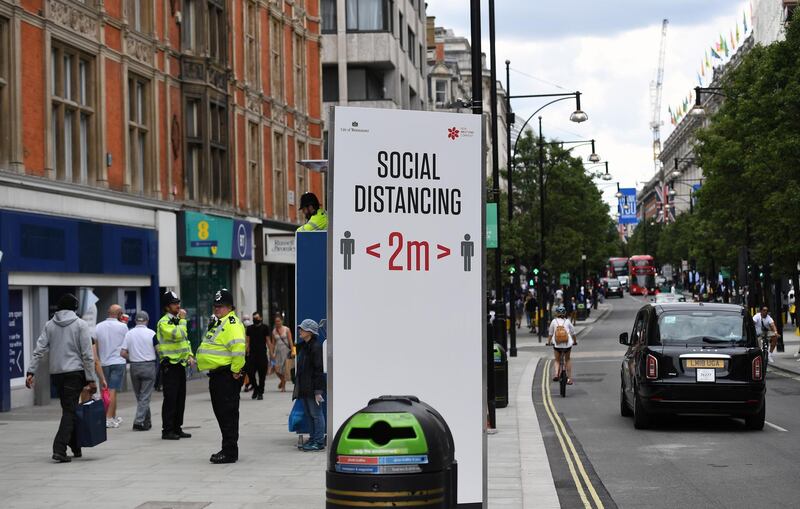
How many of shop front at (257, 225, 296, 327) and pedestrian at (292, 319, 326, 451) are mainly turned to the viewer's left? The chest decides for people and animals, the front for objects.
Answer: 1

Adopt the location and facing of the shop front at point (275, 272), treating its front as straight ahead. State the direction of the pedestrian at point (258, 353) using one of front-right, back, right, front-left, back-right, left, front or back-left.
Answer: front-right

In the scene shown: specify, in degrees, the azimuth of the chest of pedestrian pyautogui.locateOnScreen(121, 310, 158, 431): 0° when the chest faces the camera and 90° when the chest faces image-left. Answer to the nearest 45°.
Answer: approximately 180°

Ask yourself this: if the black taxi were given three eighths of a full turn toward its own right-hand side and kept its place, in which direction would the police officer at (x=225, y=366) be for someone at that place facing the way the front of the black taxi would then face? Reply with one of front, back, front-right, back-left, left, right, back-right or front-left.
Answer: right

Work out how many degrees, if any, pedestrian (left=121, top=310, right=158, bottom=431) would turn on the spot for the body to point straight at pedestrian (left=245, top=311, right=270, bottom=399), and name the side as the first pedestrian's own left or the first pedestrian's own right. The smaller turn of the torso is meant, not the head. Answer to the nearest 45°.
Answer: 0° — they already face them

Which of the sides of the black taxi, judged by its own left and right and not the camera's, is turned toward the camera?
back

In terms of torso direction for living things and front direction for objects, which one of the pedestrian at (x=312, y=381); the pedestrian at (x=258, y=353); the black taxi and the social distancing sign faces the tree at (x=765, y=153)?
the black taxi

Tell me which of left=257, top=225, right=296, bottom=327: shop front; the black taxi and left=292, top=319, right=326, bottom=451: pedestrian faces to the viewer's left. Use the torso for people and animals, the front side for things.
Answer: the pedestrian

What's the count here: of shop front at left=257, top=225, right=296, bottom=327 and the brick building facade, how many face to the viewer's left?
0

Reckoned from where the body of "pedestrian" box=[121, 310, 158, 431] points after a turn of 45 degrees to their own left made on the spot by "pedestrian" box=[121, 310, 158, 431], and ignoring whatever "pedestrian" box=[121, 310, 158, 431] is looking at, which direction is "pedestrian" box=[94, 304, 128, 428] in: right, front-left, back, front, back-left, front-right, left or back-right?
front

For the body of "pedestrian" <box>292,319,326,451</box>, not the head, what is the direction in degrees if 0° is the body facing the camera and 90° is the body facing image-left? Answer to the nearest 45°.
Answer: approximately 90°

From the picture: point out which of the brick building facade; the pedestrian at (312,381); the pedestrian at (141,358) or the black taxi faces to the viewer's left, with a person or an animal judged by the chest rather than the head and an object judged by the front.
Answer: the pedestrian at (312,381)
